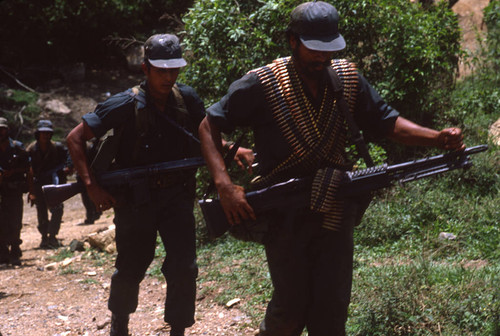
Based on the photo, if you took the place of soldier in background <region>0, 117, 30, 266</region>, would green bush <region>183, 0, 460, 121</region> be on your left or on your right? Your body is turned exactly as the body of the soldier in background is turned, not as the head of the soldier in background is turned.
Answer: on your left

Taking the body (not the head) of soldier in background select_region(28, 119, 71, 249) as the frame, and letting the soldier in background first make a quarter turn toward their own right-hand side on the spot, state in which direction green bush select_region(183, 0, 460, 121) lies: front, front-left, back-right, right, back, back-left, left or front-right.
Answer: back-left

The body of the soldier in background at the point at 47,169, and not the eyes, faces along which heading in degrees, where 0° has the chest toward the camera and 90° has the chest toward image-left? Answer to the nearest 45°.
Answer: approximately 0°

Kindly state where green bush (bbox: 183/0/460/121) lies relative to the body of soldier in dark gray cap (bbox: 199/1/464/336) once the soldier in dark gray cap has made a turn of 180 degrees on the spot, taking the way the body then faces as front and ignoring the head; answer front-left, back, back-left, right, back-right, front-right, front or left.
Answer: front-right

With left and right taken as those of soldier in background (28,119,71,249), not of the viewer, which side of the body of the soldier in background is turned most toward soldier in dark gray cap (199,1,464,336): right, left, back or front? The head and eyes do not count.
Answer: front

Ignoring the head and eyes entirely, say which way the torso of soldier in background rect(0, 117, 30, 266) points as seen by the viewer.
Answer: toward the camera

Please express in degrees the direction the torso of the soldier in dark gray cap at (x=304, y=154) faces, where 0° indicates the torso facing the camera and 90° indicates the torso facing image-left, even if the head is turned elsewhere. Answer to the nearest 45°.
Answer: approximately 315°

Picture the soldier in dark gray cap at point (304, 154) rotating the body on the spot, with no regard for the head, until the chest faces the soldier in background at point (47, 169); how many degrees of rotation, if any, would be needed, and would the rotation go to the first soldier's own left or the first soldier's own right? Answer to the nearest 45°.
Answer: approximately 180°

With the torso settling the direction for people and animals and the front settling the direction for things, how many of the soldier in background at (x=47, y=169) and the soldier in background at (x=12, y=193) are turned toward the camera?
2

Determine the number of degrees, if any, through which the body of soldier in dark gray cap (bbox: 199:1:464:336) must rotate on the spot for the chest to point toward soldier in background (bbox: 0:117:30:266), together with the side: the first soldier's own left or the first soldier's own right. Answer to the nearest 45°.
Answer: approximately 180°
